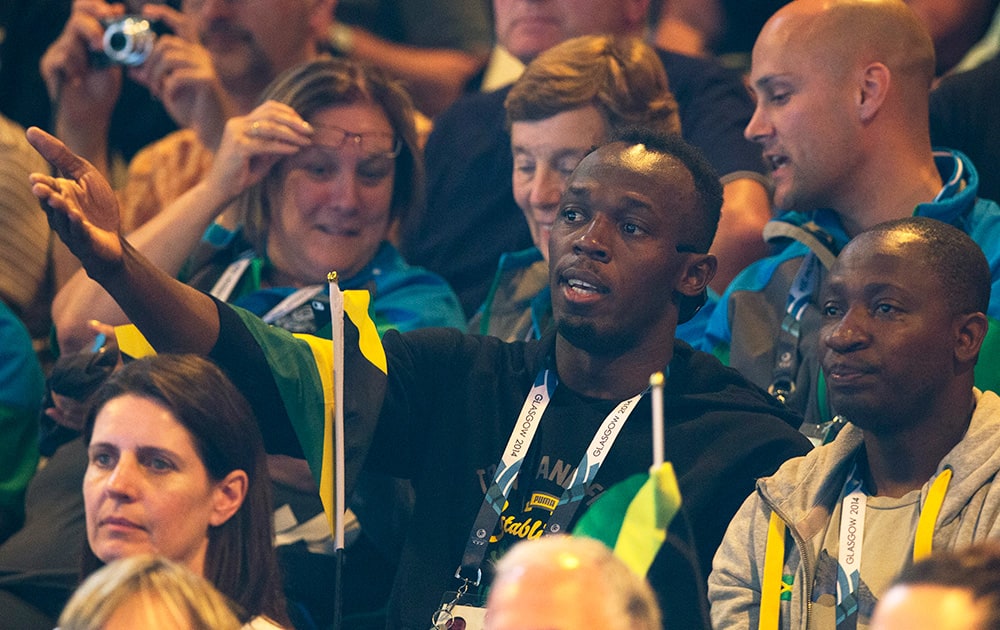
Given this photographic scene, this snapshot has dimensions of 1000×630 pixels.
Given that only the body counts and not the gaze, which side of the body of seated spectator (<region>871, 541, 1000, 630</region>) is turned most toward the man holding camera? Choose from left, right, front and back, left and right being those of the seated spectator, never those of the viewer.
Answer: right

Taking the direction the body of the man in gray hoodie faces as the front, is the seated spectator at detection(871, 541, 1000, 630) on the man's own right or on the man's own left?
on the man's own left

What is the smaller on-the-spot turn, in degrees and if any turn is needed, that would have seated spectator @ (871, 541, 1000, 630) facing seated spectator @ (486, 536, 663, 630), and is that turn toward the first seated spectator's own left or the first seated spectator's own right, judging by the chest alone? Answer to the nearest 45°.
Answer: approximately 45° to the first seated spectator's own right

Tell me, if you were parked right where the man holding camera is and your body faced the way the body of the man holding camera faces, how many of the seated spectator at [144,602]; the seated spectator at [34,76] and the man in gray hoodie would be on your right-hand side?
1

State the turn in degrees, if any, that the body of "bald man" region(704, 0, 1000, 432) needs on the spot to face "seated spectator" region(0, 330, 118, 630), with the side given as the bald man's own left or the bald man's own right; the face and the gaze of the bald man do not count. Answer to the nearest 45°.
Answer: approximately 45° to the bald man's own right

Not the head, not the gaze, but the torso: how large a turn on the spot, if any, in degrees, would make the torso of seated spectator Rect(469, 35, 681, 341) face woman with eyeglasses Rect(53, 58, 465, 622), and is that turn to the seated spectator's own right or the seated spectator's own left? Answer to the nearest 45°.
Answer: approximately 45° to the seated spectator's own right

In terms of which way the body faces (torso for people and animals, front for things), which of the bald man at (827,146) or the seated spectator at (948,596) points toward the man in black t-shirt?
the bald man
